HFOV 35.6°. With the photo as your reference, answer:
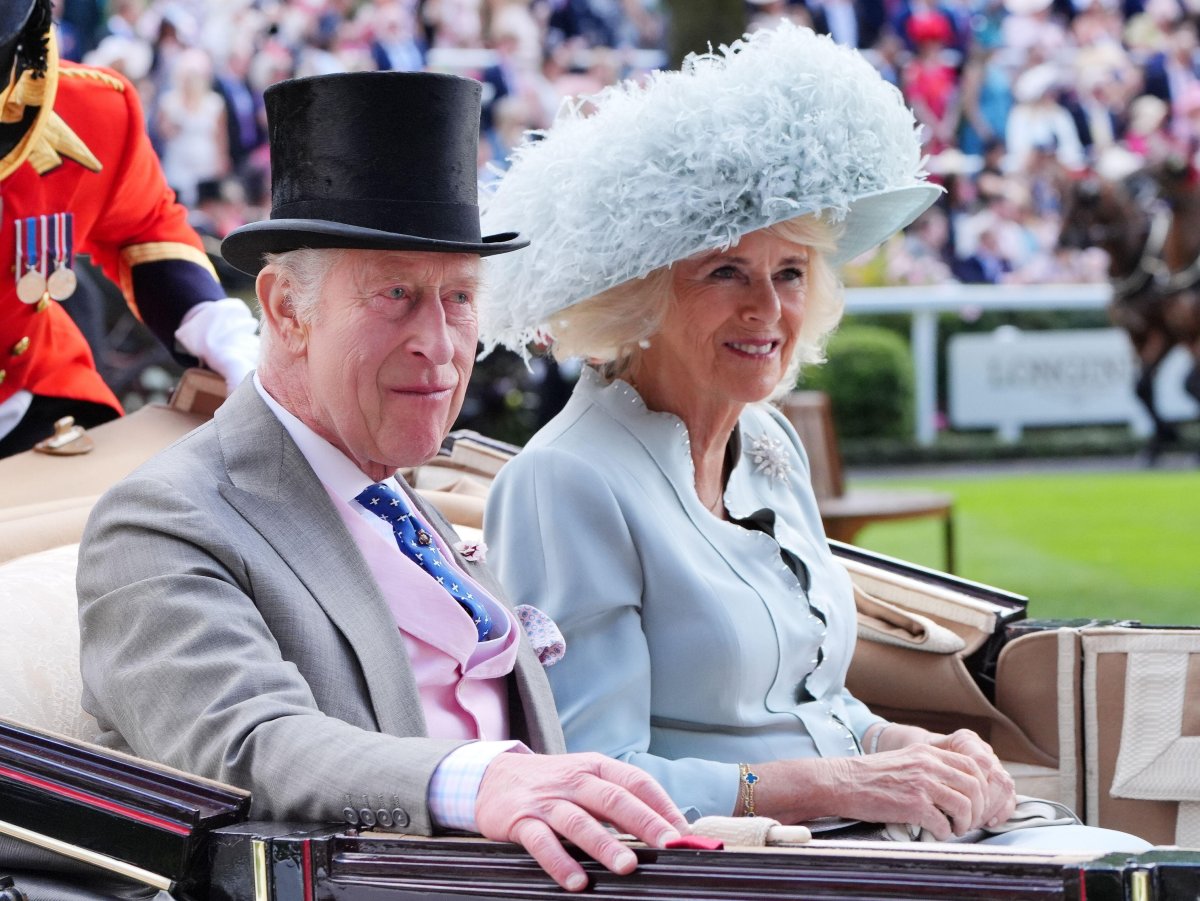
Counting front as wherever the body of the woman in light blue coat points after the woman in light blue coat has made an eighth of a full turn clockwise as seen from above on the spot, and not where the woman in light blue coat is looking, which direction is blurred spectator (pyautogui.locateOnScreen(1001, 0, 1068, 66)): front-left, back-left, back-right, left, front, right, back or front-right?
back

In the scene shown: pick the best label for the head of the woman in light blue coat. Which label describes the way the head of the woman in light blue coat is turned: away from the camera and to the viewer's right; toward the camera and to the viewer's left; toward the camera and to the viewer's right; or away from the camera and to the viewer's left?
toward the camera and to the viewer's right

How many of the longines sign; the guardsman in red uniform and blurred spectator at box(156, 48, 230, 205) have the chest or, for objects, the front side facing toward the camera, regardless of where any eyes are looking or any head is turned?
3

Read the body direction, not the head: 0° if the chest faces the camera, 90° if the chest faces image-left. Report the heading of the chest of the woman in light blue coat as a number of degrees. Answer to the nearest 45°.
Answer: approximately 315°

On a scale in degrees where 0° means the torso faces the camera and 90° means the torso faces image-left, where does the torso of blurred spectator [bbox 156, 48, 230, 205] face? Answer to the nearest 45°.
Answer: approximately 0°

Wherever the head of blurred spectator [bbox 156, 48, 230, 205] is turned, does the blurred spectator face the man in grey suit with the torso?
yes
